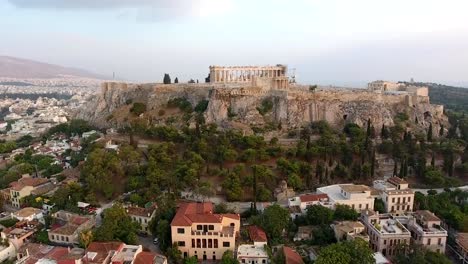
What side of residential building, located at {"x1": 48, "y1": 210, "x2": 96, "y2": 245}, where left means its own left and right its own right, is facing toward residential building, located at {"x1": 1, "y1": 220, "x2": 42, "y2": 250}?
right

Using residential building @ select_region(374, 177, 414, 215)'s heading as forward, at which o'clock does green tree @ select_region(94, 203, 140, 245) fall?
The green tree is roughly at 2 o'clock from the residential building.

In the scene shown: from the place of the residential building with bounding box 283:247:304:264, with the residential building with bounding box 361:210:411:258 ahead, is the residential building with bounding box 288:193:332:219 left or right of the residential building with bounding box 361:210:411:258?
left

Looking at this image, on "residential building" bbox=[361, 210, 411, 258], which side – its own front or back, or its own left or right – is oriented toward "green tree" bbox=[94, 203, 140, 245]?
right

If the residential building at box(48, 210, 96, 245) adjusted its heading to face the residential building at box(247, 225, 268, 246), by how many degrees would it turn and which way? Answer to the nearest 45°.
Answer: approximately 45° to its left

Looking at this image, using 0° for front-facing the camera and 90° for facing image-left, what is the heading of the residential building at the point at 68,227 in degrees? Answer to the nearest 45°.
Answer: approximately 0°

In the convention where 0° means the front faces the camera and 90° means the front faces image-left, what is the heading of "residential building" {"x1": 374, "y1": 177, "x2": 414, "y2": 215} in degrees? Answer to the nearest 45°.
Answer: approximately 0°

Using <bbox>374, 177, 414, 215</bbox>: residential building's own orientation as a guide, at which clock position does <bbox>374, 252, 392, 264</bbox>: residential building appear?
<bbox>374, 252, 392, 264</bbox>: residential building is roughly at 12 o'clock from <bbox>374, 177, 414, 215</bbox>: residential building.

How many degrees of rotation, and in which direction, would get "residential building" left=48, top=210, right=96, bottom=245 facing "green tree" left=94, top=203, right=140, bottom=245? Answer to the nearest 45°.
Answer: approximately 45° to its left
